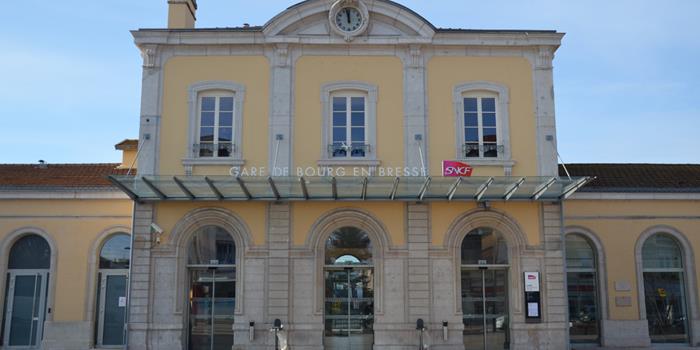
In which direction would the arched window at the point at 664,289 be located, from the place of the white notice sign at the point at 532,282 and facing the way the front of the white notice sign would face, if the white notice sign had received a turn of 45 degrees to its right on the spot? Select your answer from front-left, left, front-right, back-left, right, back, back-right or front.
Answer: back

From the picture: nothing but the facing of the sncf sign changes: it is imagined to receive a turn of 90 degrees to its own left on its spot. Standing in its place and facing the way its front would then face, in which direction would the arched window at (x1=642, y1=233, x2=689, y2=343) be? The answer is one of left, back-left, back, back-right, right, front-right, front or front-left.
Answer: front-left

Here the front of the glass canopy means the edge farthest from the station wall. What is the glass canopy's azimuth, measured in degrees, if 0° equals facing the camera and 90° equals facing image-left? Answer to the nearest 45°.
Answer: approximately 0°

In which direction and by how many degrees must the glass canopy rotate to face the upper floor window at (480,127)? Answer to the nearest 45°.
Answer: approximately 90° to its left

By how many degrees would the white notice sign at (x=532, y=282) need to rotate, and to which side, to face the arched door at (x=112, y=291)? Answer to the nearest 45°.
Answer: approximately 90° to its right

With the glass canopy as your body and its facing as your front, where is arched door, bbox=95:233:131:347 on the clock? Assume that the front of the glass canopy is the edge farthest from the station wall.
The arched door is roughly at 4 o'clock from the glass canopy.

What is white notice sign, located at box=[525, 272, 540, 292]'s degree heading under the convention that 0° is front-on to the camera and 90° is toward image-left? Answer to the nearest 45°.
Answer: approximately 0°

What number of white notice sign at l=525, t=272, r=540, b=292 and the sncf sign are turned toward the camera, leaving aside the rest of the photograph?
2

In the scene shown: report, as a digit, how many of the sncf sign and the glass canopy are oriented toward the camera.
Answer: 2

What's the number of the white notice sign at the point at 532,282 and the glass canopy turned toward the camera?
2
